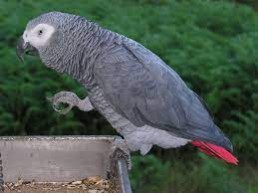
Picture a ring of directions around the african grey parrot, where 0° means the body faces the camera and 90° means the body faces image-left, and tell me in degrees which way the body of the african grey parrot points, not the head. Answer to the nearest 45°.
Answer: approximately 90°
